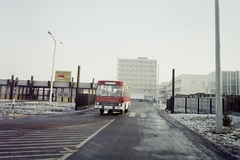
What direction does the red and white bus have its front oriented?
toward the camera

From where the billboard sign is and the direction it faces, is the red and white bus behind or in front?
in front

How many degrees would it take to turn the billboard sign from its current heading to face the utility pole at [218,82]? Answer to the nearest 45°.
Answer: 0° — it already faces it

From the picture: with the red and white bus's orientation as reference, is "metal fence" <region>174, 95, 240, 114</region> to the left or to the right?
on its left

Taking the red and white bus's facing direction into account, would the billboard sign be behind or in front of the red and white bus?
behind

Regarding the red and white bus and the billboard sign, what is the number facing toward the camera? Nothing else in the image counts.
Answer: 2

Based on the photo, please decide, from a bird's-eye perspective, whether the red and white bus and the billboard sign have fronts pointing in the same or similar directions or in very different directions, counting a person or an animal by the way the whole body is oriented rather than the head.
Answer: same or similar directions

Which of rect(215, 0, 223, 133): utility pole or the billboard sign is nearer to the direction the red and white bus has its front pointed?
the utility pole

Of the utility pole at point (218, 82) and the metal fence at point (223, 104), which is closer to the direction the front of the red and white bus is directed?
the utility pole

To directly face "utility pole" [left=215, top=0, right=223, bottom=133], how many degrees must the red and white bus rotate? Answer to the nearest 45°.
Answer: approximately 45° to its left

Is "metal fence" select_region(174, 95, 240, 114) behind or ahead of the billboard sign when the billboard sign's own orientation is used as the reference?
ahead
